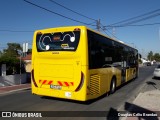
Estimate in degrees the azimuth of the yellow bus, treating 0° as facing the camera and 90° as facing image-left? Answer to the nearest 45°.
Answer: approximately 225°
